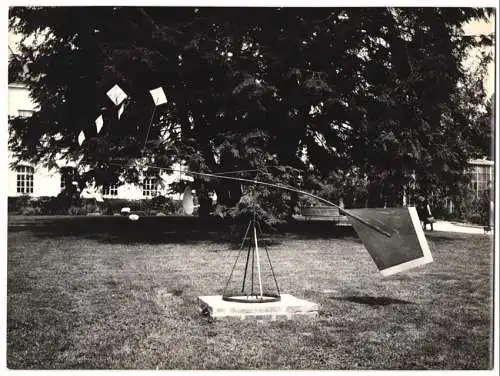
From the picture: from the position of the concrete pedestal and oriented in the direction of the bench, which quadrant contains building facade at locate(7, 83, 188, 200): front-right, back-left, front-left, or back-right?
front-left

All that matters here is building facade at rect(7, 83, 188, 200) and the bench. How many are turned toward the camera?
2

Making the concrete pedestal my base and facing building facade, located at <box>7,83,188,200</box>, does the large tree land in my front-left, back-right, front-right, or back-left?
front-right

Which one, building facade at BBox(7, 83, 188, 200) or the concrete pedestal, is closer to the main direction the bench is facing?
the concrete pedestal

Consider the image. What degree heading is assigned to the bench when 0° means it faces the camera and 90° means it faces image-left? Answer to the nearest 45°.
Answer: approximately 0°

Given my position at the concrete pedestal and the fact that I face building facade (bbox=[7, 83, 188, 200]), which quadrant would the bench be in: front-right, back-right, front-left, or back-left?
front-right

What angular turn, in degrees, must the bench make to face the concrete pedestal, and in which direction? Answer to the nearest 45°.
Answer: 0° — it already faces it

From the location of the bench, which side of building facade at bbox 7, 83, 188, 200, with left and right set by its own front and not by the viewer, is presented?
left

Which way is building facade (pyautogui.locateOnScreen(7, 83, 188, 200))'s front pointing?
toward the camera
